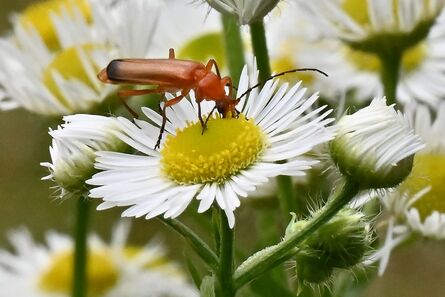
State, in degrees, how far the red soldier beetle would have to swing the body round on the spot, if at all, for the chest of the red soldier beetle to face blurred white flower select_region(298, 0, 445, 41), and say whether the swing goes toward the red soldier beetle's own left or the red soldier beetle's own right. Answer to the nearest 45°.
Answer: approximately 45° to the red soldier beetle's own left

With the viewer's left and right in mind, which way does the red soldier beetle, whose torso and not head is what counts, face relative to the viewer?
facing to the right of the viewer
